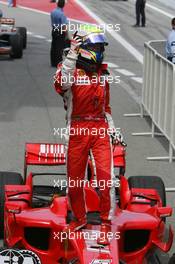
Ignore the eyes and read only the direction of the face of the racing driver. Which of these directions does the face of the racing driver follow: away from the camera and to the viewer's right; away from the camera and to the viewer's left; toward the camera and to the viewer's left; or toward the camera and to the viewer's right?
toward the camera and to the viewer's right

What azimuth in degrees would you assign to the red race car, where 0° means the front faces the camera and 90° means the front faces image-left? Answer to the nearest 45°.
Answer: approximately 0°

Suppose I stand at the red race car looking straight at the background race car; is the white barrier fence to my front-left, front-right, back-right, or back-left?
front-right

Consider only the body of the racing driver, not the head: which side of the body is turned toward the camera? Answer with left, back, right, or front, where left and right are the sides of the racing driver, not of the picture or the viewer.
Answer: front

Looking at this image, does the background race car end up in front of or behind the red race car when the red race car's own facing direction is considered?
behind

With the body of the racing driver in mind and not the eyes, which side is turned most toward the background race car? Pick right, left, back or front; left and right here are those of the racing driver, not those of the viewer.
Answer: back
